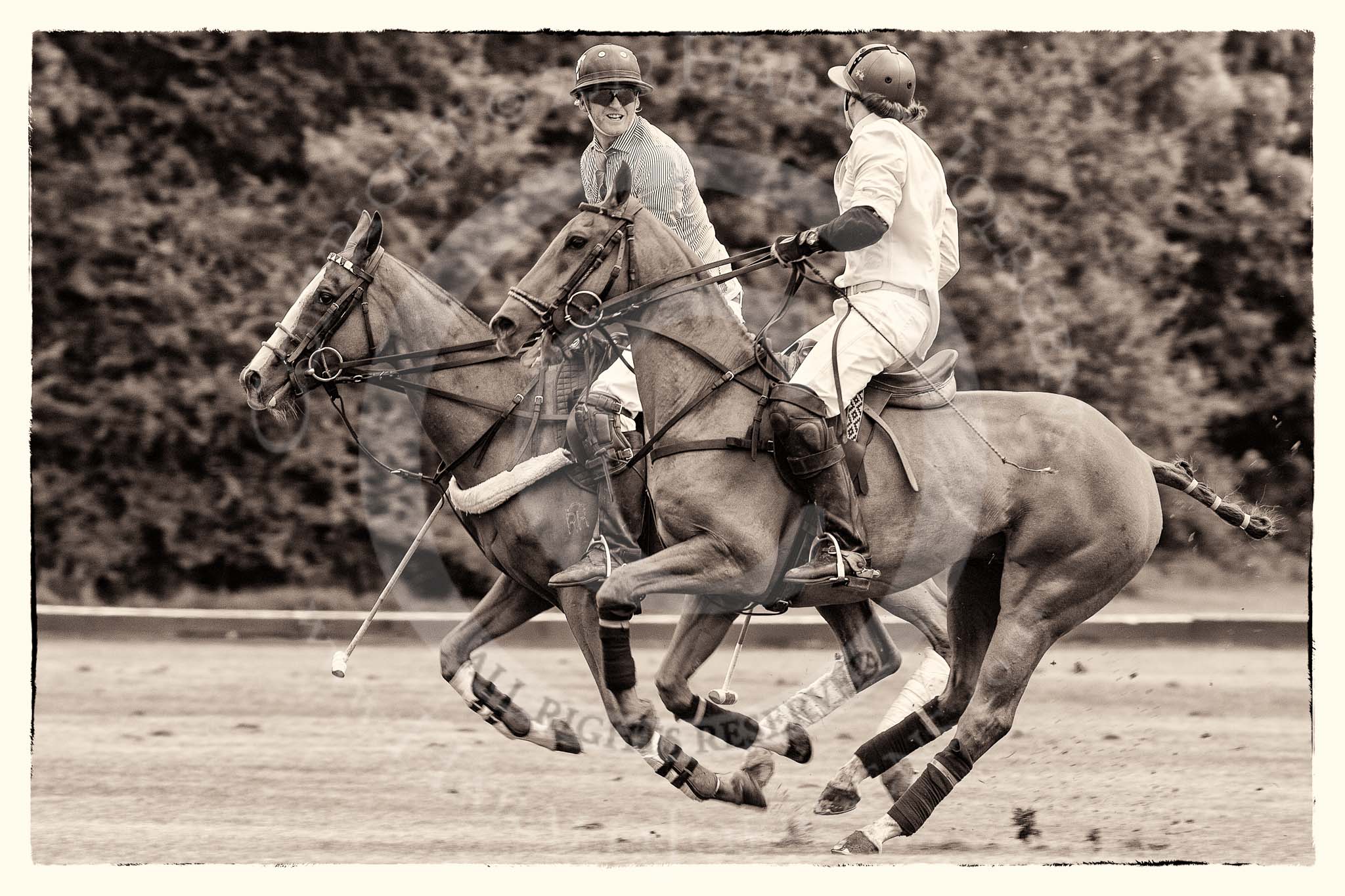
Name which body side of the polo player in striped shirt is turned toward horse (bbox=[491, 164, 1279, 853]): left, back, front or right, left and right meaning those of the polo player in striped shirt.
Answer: left

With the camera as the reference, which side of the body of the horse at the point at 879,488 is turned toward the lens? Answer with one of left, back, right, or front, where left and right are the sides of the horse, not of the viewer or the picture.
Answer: left

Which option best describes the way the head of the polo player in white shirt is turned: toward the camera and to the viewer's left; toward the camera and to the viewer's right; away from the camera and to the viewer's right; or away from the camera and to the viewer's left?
away from the camera and to the viewer's left

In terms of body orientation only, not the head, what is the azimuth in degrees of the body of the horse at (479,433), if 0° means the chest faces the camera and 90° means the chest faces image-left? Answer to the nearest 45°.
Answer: approximately 90°

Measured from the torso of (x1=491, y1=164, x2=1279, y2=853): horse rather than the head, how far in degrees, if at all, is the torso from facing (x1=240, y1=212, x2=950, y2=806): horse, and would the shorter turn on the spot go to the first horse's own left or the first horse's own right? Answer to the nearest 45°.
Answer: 0° — it already faces it

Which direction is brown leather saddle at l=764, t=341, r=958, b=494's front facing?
to the viewer's left

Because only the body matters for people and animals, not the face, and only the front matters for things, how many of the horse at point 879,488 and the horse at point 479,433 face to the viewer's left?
2

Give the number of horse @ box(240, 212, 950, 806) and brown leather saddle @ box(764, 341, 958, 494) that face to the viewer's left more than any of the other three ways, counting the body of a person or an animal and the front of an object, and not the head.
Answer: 2

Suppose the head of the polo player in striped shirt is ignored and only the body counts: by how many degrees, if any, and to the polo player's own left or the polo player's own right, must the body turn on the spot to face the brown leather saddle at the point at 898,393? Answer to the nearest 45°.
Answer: approximately 90° to the polo player's own left
